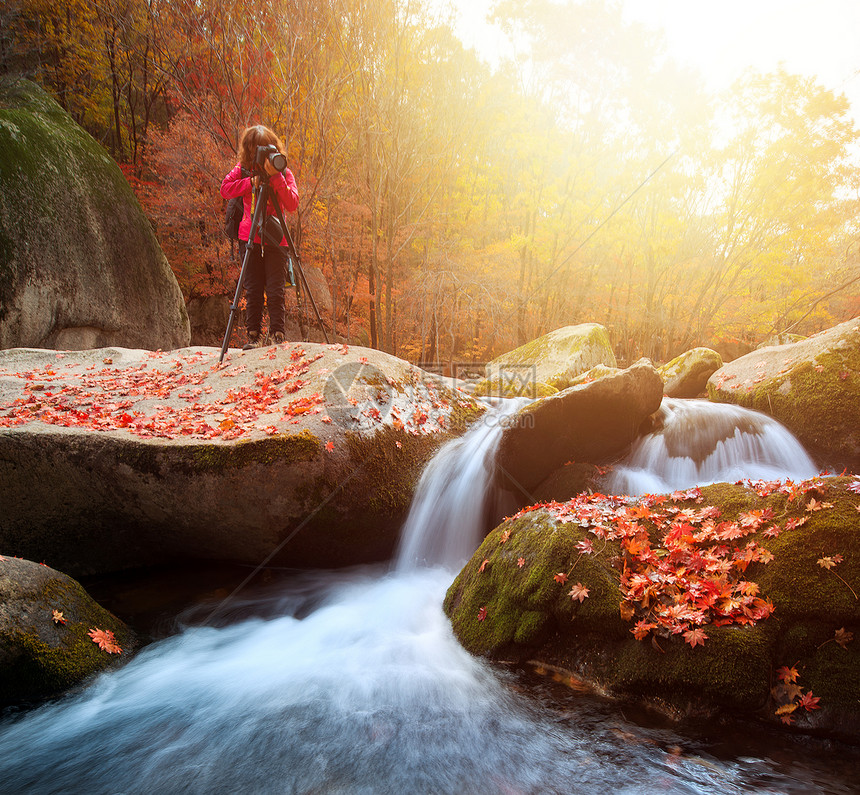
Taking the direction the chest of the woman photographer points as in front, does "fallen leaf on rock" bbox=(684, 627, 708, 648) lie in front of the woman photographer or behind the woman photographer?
in front

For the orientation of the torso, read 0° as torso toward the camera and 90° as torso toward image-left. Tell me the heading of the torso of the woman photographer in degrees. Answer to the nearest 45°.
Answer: approximately 0°

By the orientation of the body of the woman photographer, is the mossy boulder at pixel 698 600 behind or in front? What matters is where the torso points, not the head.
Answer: in front

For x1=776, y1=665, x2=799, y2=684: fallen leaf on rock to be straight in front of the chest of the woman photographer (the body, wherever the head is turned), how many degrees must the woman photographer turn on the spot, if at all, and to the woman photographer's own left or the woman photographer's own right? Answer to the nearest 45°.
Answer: approximately 45° to the woman photographer's own left

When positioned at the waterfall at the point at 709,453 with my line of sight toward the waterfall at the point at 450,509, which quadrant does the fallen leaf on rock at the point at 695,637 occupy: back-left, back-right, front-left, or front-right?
front-left

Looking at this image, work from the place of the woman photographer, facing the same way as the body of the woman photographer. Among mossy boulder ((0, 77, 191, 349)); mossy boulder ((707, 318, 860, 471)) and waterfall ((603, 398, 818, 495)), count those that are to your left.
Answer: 2

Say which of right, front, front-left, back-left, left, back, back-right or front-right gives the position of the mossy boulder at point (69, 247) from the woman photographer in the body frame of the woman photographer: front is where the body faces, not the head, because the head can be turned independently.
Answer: back-right

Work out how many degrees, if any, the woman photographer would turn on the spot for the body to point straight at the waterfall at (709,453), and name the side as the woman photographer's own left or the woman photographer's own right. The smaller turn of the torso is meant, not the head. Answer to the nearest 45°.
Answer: approximately 90° to the woman photographer's own left
